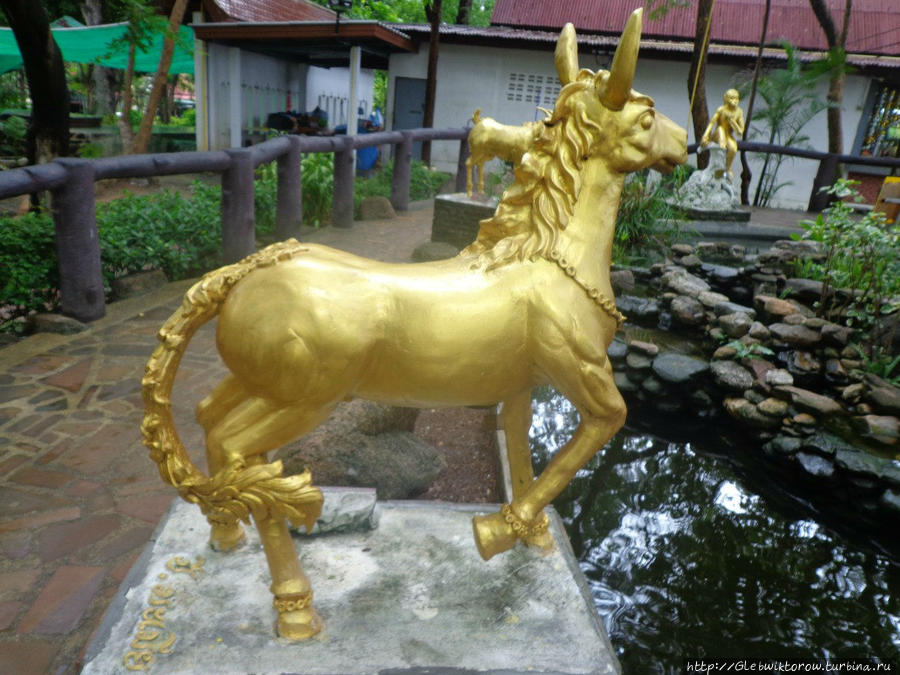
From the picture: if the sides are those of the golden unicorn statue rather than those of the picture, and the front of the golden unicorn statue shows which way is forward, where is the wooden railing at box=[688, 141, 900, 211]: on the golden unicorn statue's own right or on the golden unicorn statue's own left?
on the golden unicorn statue's own left

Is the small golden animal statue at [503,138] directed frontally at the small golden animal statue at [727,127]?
no

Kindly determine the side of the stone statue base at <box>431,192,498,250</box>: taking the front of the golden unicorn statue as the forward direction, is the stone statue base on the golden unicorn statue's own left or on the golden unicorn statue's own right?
on the golden unicorn statue's own left

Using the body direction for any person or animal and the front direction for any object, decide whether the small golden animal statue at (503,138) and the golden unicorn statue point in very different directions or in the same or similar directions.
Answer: same or similar directions

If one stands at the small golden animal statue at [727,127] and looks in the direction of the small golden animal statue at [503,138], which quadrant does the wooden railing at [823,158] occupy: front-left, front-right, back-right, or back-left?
back-left

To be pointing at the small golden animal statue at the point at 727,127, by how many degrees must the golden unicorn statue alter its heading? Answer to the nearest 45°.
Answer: approximately 45° to its left

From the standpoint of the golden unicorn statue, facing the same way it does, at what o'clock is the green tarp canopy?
The green tarp canopy is roughly at 8 o'clock from the golden unicorn statue.

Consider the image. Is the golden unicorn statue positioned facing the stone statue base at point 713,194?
no

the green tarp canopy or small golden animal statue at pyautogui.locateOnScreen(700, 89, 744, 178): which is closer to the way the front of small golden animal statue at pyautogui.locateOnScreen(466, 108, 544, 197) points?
the small golden animal statue

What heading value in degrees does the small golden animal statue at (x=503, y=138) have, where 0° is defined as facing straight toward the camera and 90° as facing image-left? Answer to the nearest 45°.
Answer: approximately 270°

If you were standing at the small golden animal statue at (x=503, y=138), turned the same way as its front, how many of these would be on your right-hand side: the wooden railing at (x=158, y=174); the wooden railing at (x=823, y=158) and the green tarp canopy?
0

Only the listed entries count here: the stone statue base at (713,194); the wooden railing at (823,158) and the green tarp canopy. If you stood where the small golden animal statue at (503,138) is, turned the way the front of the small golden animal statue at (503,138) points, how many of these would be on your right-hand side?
0

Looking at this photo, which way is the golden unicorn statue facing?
to the viewer's right
